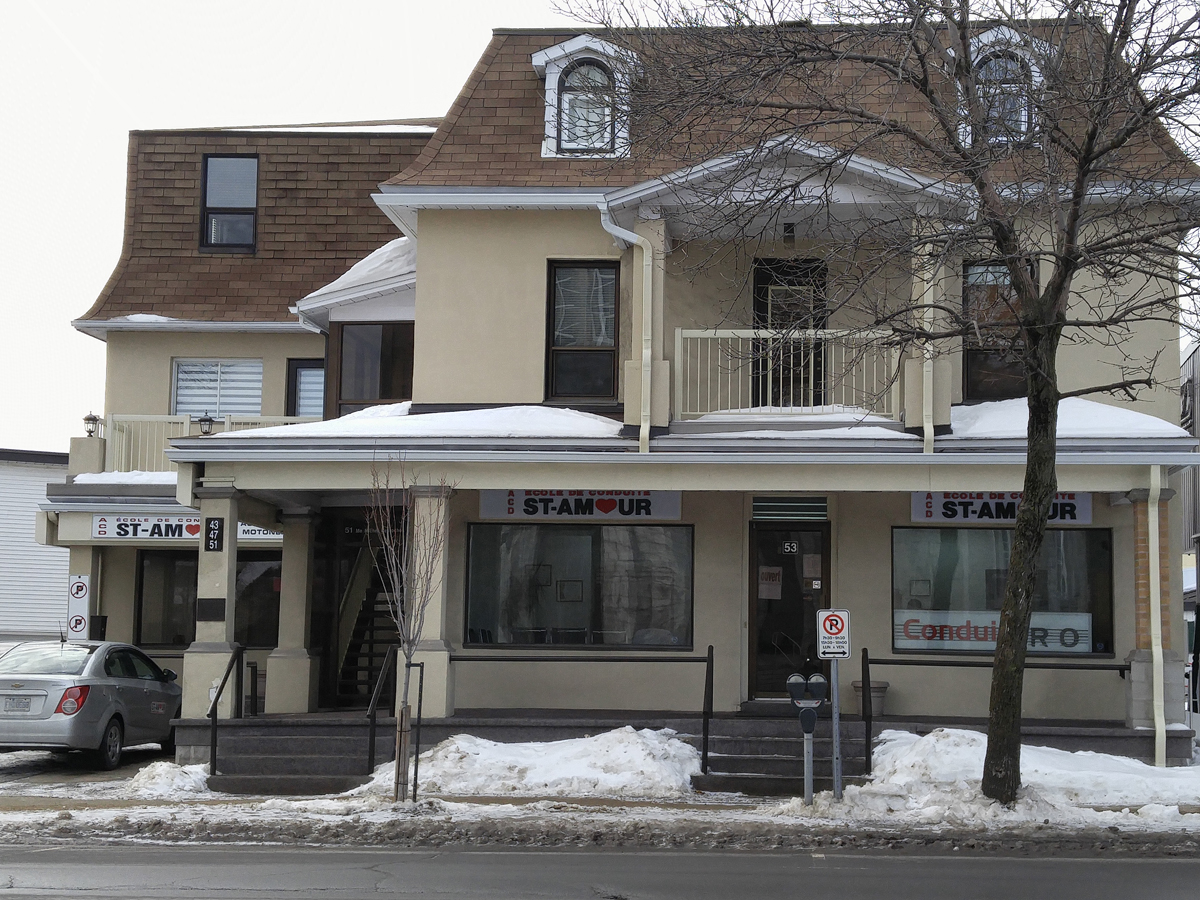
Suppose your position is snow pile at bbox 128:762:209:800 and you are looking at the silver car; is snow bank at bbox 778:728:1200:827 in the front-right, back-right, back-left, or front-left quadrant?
back-right

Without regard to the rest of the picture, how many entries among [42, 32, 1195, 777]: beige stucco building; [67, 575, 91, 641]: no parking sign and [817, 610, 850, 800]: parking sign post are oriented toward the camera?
3

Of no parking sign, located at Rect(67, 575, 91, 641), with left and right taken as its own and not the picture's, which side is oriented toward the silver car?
front

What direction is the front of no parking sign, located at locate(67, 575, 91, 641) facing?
toward the camera

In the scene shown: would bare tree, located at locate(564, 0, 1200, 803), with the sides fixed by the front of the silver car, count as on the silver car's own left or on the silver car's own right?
on the silver car's own right

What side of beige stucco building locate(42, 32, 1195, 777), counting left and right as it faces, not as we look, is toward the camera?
front

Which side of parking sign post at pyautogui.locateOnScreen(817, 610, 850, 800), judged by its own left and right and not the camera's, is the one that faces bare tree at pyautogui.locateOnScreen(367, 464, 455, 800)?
right

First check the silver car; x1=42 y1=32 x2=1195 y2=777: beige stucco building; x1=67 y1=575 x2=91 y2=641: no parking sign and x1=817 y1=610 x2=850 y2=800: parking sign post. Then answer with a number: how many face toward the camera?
3

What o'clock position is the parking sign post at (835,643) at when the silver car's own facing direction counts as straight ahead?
The parking sign post is roughly at 3 o'clock from the silver car.

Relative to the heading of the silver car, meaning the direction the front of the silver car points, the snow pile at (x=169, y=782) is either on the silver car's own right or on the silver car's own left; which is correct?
on the silver car's own right

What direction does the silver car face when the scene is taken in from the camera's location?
facing away from the viewer and to the right of the viewer

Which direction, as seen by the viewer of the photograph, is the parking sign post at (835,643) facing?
facing the viewer

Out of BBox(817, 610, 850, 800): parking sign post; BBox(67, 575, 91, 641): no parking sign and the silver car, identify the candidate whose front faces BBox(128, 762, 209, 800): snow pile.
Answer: the no parking sign

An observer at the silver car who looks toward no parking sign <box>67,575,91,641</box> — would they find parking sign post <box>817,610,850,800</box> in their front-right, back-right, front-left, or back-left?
back-right

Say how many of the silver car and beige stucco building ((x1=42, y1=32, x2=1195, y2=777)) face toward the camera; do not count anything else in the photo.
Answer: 1
